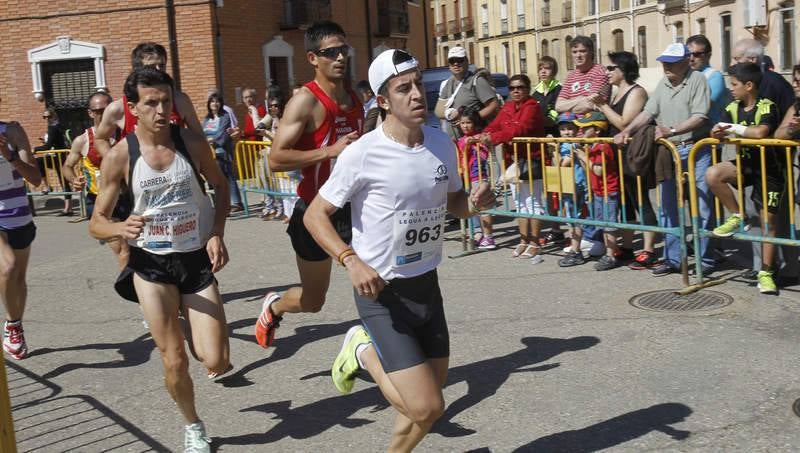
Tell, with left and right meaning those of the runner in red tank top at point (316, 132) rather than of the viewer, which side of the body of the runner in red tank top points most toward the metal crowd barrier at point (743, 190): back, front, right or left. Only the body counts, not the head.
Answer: left

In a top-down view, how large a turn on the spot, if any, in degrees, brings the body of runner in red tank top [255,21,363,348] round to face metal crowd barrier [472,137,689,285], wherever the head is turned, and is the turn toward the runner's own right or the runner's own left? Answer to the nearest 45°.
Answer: approximately 90° to the runner's own left

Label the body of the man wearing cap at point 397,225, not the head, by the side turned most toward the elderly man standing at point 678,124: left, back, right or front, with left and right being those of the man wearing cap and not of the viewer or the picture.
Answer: left

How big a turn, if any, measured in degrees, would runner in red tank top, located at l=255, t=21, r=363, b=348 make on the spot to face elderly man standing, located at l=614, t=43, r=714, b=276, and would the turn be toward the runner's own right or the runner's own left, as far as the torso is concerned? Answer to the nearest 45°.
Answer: approximately 90° to the runner's own left

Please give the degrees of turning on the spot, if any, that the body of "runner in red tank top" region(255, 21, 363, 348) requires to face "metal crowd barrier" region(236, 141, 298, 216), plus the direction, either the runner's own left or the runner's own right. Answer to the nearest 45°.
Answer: approximately 135° to the runner's own left

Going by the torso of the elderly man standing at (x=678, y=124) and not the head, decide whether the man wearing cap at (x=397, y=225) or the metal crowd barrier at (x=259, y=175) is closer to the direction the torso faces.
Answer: the man wearing cap

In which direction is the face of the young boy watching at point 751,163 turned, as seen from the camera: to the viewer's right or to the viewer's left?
to the viewer's left
